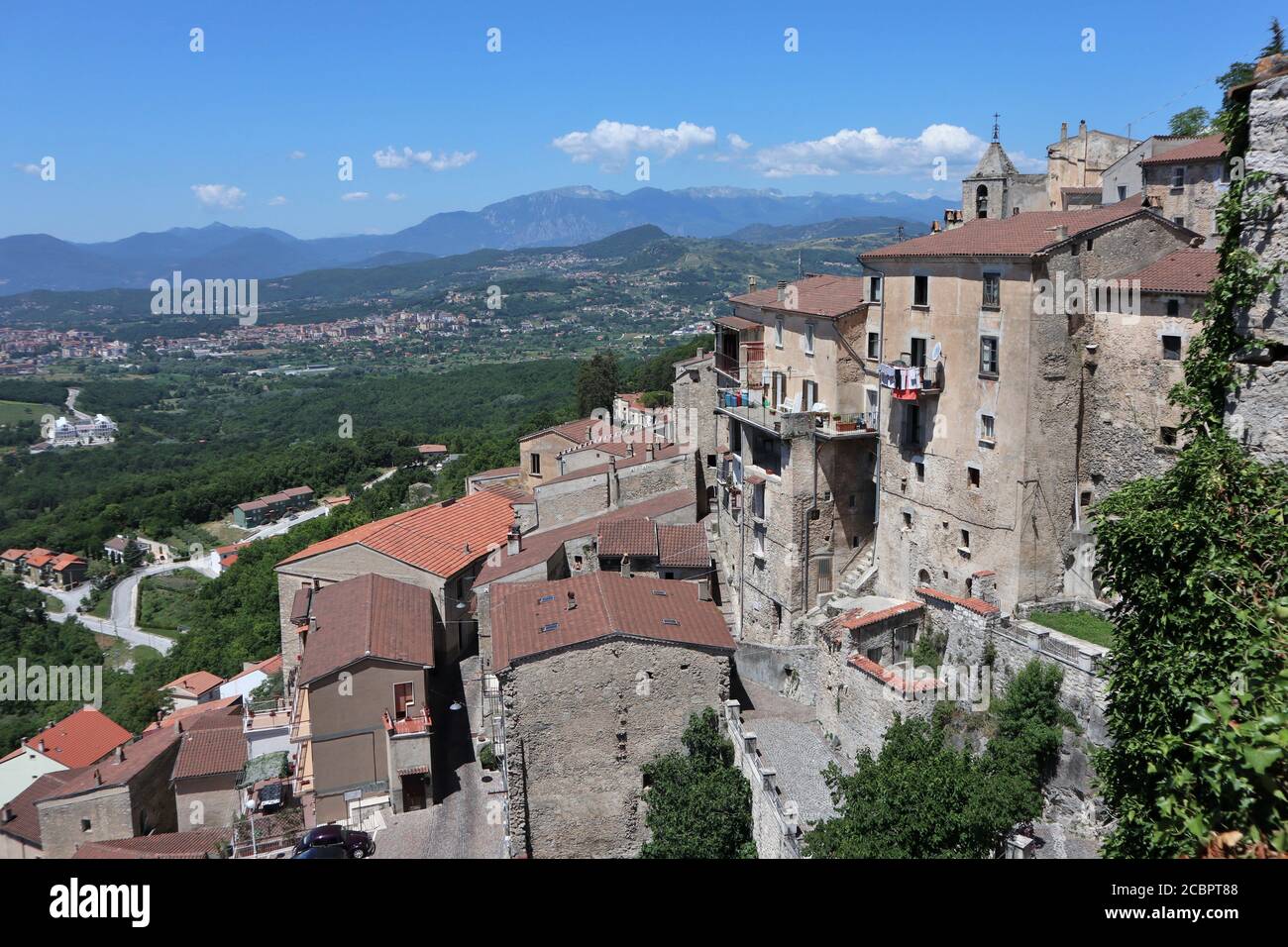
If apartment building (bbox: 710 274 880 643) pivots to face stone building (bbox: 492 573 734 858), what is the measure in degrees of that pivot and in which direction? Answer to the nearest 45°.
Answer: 0° — it already faces it

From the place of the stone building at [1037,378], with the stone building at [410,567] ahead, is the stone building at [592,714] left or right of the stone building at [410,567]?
left

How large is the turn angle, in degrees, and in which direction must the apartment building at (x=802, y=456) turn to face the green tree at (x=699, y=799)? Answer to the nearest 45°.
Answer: approximately 45° to its left

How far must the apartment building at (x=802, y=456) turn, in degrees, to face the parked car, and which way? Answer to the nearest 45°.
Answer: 0° — it already faces it

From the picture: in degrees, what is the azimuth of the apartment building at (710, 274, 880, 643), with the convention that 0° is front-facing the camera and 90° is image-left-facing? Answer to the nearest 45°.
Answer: approximately 45°
